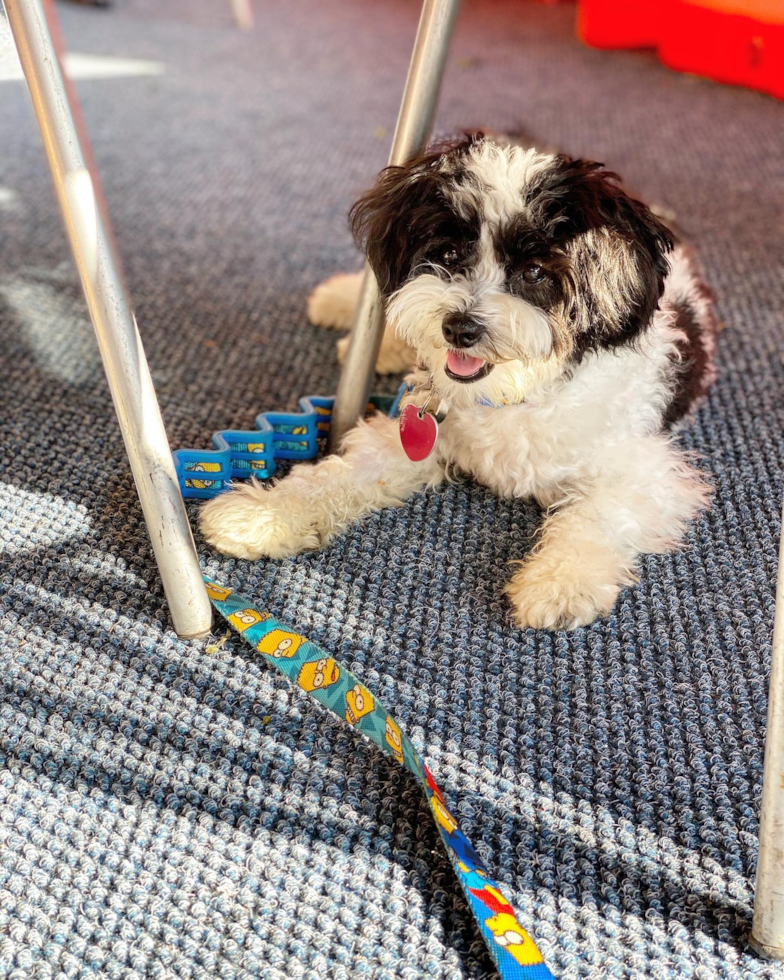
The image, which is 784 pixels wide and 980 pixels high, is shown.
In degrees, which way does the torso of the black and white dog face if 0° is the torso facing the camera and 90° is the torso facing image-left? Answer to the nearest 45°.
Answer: approximately 45°
